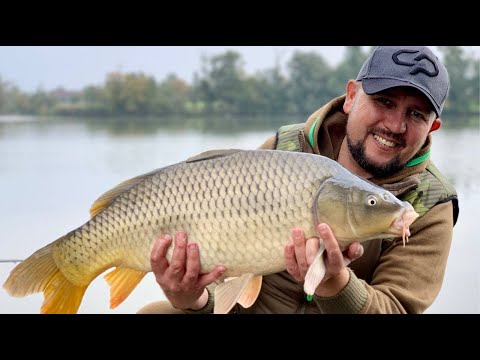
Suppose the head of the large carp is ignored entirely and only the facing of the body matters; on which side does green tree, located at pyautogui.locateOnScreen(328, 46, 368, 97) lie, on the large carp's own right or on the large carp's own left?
on the large carp's own left

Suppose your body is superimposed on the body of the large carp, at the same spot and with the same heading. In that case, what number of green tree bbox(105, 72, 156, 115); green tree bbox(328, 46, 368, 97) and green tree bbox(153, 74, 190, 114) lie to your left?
3

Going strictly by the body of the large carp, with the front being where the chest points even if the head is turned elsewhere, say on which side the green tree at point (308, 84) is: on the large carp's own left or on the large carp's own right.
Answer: on the large carp's own left

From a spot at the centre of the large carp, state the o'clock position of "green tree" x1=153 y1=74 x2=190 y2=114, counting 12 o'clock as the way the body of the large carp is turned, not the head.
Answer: The green tree is roughly at 9 o'clock from the large carp.

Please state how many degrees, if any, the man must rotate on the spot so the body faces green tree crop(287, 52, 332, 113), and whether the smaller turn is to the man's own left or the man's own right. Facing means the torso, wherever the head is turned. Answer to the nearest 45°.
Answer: approximately 180°

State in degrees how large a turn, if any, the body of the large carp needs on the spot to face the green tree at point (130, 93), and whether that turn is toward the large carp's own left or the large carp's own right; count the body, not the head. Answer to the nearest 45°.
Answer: approximately 90° to the large carp's own left

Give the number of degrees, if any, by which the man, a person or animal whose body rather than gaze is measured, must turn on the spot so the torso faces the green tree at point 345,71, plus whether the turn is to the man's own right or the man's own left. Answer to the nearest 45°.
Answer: approximately 180°

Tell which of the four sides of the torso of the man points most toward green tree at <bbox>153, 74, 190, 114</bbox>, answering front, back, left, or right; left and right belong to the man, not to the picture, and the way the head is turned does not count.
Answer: back

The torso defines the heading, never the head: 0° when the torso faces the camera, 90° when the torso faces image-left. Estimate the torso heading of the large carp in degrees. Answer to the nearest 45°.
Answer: approximately 270°
